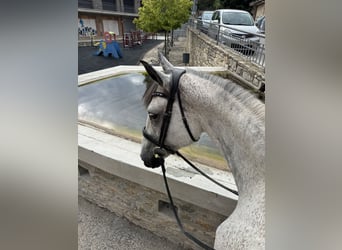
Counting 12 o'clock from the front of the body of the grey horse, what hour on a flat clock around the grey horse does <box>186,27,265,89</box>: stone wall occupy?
The stone wall is roughly at 3 o'clock from the grey horse.

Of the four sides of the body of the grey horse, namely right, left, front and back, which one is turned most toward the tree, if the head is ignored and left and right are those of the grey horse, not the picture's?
right

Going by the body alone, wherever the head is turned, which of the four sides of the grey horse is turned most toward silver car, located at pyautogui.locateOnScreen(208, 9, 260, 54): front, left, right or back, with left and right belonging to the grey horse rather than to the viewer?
right

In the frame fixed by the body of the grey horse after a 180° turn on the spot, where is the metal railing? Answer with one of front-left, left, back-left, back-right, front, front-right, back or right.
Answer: left

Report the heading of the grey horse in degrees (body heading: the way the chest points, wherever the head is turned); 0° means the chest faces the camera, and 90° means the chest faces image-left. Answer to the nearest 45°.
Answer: approximately 90°
